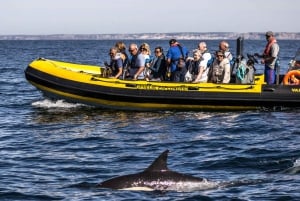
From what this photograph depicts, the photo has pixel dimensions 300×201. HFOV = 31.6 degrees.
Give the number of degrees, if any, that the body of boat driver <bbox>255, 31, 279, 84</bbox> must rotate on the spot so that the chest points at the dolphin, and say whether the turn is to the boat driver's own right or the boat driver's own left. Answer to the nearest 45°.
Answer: approximately 90° to the boat driver's own left

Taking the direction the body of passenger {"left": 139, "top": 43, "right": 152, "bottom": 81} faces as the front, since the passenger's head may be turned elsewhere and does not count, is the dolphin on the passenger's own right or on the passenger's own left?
on the passenger's own left

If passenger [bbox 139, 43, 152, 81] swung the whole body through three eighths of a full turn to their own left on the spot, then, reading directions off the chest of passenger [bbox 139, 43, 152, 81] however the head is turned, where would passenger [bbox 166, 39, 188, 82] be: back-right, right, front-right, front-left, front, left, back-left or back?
front

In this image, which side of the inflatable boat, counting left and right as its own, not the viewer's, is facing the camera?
left

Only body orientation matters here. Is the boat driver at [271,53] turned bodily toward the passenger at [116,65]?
yes

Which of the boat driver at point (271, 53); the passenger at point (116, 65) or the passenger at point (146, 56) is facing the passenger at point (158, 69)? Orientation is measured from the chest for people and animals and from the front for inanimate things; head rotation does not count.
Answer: the boat driver at point (271, 53)

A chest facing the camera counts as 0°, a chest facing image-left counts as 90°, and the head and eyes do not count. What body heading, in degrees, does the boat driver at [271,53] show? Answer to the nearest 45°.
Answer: approximately 90°
